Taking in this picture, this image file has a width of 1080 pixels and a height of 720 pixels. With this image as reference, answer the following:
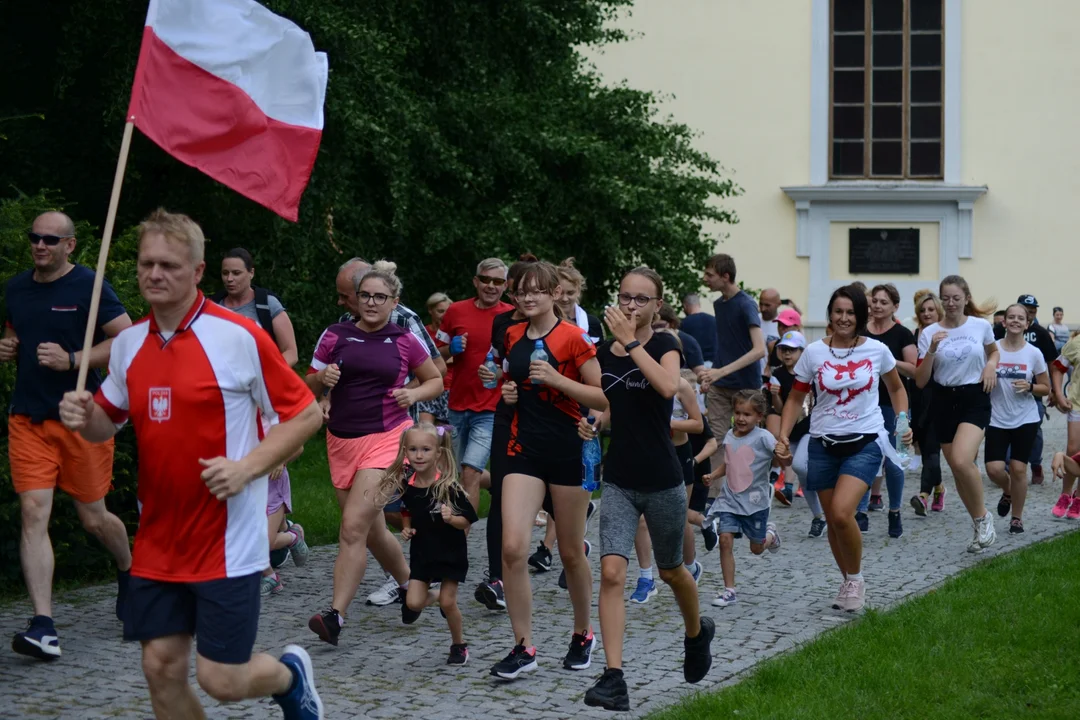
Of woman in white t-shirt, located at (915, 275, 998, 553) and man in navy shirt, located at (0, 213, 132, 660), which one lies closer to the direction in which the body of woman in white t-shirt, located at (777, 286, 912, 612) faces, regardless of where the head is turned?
the man in navy shirt

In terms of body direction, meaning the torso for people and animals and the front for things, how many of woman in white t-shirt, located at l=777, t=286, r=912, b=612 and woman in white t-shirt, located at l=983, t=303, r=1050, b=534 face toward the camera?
2

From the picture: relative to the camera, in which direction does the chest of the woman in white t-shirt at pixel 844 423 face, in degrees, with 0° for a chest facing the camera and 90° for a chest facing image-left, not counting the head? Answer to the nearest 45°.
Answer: approximately 0°

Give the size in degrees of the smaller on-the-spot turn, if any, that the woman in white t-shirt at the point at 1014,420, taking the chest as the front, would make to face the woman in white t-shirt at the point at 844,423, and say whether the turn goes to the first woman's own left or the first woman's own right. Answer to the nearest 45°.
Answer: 0° — they already face them

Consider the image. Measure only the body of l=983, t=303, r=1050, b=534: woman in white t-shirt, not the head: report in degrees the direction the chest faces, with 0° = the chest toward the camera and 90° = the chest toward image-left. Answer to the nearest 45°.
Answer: approximately 0°

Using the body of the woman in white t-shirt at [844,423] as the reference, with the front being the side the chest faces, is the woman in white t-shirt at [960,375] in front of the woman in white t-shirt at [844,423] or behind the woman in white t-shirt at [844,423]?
behind
